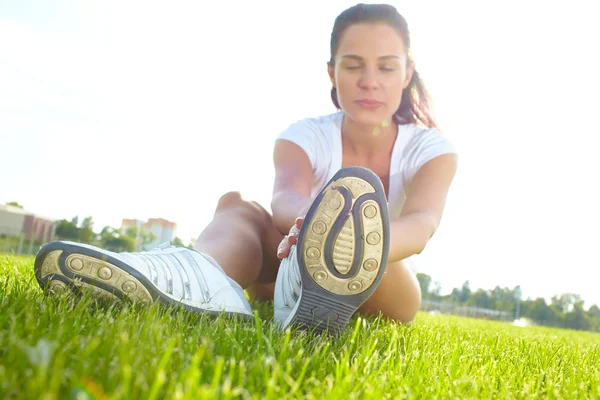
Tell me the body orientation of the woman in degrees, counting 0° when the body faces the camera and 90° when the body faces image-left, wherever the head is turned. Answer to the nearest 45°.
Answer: approximately 0°
